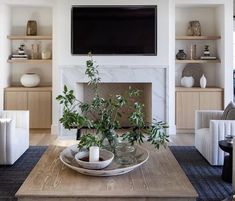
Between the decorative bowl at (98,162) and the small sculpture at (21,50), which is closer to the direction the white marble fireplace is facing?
the decorative bowl

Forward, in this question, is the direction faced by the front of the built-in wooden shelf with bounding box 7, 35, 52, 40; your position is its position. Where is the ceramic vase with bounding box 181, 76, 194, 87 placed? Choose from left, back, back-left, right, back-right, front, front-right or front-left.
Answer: left

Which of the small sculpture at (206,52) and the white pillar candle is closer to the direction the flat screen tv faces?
the white pillar candle

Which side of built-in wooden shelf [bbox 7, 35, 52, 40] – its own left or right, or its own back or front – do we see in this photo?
front

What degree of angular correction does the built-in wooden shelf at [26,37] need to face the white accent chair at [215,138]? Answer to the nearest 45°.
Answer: approximately 45° to its left

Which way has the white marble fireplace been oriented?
toward the camera

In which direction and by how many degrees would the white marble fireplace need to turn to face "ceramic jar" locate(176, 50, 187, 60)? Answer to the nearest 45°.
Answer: approximately 135° to its left

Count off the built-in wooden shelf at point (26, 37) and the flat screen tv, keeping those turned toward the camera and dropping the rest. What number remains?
2

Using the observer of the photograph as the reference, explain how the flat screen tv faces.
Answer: facing the viewer

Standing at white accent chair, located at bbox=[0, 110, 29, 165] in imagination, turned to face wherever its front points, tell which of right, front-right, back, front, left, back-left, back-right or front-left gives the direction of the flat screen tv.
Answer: left

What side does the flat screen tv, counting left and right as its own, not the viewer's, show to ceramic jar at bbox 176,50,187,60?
left

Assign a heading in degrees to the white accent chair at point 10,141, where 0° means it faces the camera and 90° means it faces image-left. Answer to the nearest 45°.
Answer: approximately 315°

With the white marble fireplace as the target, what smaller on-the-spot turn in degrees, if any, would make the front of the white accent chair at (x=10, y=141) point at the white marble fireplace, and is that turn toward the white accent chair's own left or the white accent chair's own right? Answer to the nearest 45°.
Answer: approximately 90° to the white accent chair's own left

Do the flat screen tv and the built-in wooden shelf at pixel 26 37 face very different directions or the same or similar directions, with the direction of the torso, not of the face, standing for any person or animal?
same or similar directions
